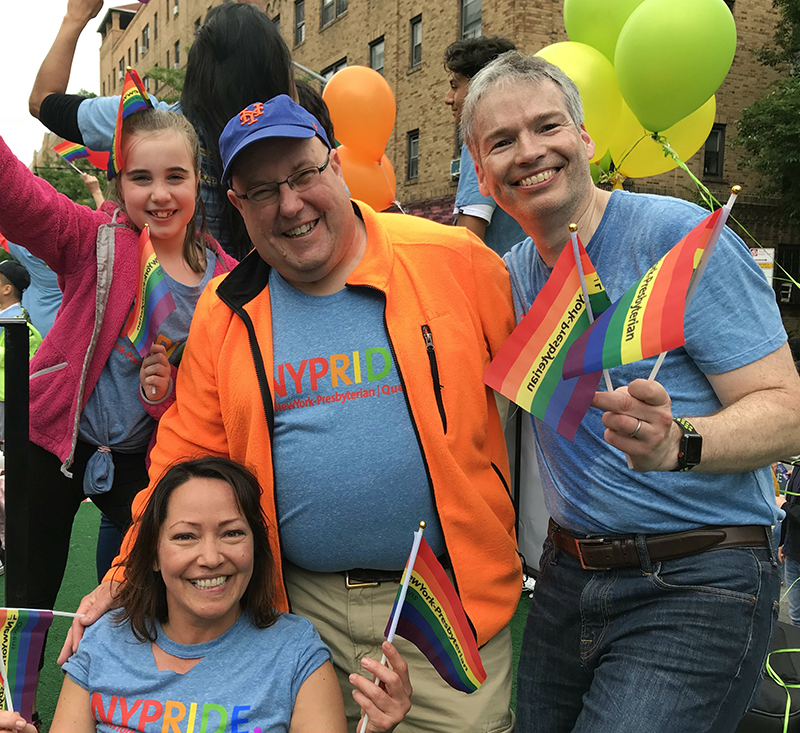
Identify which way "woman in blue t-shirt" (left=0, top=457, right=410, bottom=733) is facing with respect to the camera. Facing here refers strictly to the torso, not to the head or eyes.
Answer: toward the camera

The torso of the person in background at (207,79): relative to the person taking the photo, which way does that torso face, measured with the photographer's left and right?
facing away from the viewer

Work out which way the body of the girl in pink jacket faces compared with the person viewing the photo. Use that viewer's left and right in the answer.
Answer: facing the viewer

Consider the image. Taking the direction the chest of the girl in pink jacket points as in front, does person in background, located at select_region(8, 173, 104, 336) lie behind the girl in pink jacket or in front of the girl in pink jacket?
behind

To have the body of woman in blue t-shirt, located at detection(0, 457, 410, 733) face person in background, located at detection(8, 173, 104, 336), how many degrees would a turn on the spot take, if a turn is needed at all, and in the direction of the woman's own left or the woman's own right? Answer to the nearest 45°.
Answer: approximately 180°

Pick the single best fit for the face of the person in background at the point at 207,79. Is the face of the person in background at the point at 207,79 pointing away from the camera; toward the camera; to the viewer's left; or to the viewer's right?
away from the camera
